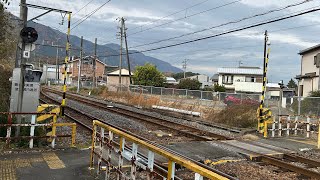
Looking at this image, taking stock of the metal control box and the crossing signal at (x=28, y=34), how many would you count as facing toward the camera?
2

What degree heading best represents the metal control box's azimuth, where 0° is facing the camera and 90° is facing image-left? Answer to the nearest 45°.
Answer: approximately 0°

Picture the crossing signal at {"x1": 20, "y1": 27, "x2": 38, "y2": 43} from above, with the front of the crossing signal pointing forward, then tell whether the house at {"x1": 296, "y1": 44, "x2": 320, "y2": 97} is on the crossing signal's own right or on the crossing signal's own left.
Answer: on the crossing signal's own left

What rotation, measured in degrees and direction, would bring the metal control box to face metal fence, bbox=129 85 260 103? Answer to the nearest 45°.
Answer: approximately 135° to its left
